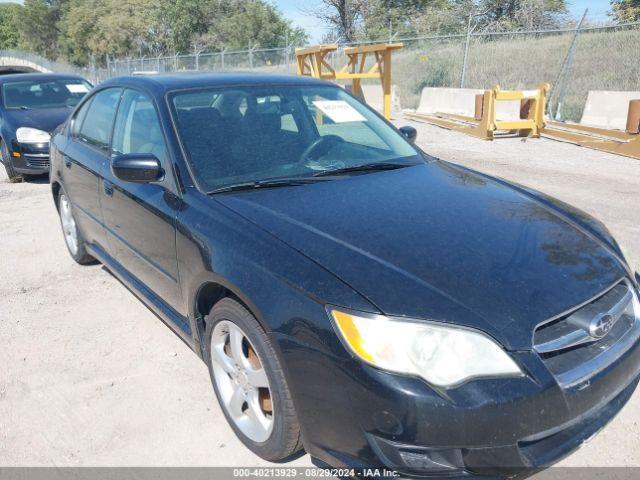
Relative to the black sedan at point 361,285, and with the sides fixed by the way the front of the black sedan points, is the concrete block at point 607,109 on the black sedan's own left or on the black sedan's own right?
on the black sedan's own left

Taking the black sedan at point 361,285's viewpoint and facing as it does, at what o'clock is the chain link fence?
The chain link fence is roughly at 8 o'clock from the black sedan.

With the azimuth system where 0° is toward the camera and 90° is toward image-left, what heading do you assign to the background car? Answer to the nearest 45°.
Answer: approximately 315°

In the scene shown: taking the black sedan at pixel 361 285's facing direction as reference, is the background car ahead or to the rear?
to the rear

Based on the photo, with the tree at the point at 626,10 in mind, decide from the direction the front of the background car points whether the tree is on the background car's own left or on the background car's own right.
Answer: on the background car's own left

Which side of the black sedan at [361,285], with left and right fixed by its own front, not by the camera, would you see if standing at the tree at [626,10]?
left

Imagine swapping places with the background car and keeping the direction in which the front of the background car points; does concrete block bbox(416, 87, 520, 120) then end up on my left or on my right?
on my left
